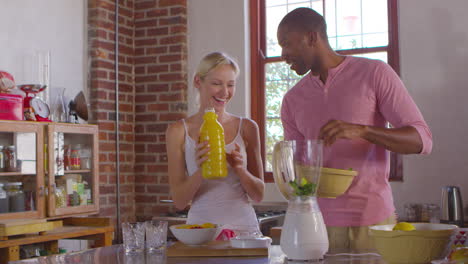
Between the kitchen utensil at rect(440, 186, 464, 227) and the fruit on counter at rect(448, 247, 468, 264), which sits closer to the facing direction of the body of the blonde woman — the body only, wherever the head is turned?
the fruit on counter

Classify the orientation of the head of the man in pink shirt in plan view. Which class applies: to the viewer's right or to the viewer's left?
to the viewer's left

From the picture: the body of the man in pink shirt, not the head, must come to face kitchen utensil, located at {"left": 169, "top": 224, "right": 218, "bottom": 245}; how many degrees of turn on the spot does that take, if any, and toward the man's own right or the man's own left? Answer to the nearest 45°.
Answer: approximately 45° to the man's own right

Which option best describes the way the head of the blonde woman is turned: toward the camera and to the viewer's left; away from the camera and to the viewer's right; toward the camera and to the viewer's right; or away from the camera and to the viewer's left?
toward the camera and to the viewer's right

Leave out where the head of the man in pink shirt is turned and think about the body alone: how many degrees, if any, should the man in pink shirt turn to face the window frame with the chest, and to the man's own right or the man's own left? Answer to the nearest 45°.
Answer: approximately 135° to the man's own right

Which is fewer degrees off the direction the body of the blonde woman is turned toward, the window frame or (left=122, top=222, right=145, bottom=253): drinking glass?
the drinking glass

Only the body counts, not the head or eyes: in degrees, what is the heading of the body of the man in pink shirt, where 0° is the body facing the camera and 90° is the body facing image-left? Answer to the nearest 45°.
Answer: approximately 45°

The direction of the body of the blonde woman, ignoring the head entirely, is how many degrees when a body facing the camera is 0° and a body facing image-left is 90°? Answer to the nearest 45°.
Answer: approximately 0°

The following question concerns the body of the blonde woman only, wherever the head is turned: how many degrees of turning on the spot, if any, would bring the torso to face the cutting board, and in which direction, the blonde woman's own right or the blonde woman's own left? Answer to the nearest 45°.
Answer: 0° — they already face it
